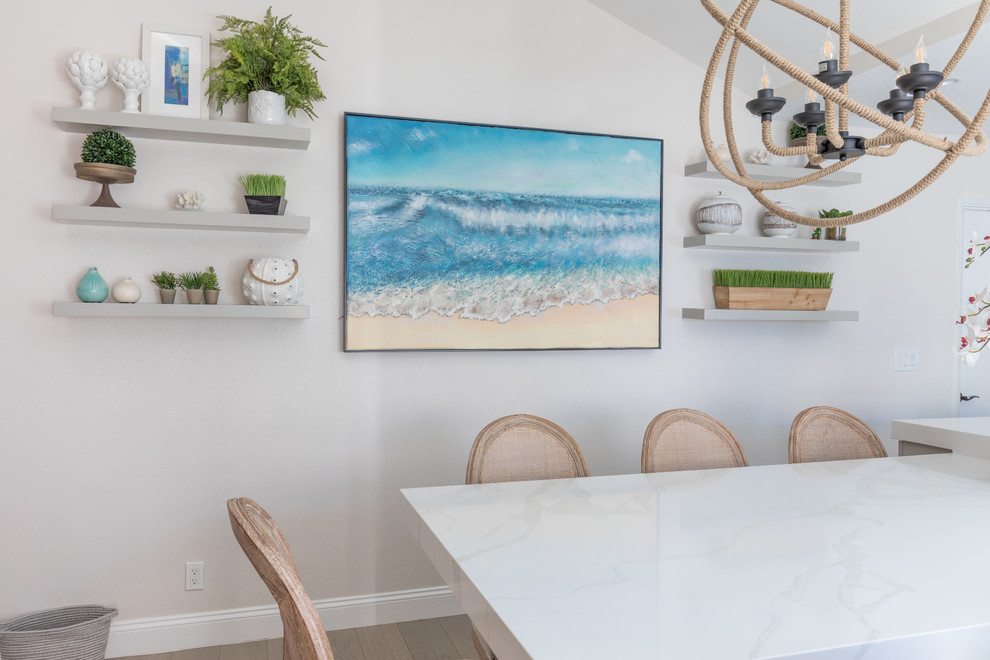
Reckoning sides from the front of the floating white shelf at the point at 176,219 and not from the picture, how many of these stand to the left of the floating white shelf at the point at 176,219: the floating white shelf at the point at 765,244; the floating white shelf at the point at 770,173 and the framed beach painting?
3

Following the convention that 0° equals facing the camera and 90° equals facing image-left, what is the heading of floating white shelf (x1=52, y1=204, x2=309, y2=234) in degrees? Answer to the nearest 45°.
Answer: approximately 0°

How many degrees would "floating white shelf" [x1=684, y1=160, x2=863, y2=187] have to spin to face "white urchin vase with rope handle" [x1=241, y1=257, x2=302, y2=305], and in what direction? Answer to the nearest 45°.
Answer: approximately 90° to its right

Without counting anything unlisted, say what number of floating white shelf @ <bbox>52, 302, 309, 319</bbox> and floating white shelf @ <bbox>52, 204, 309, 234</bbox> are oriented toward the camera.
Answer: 2

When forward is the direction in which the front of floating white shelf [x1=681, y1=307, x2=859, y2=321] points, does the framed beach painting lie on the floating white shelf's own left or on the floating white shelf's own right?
on the floating white shelf's own right

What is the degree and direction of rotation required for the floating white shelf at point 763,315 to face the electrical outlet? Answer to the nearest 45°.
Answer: approximately 90° to its right

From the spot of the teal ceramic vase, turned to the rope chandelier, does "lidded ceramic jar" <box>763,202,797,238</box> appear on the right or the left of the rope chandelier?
left

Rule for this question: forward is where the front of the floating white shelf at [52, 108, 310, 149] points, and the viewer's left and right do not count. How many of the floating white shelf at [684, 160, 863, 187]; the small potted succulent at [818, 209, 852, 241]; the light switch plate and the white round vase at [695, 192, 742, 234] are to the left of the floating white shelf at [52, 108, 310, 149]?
4

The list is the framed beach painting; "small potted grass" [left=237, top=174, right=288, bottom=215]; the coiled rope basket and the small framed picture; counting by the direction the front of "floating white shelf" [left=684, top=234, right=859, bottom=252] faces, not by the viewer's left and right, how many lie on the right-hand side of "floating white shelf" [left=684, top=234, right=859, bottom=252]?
4

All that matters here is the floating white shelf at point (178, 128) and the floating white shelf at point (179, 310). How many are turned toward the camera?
2
